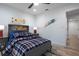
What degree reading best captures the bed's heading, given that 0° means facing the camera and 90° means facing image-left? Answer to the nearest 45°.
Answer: approximately 315°

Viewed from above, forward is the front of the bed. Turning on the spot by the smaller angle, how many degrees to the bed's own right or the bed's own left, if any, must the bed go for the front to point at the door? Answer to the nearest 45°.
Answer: approximately 45° to the bed's own left
